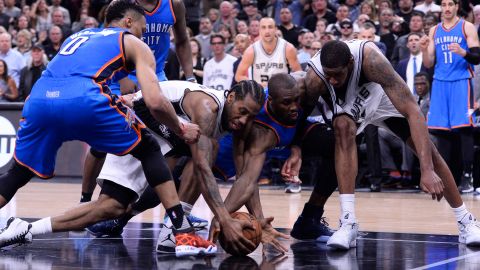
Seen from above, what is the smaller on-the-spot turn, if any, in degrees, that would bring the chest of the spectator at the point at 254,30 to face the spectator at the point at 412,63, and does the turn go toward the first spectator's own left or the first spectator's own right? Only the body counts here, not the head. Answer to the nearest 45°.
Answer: approximately 45° to the first spectator's own left

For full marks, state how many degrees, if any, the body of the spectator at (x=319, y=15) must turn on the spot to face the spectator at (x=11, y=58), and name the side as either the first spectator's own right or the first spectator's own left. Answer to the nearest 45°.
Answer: approximately 90° to the first spectator's own right

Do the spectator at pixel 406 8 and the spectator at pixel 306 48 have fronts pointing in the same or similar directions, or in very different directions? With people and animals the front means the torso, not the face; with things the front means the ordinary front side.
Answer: same or similar directions

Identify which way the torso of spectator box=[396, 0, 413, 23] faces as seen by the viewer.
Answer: toward the camera

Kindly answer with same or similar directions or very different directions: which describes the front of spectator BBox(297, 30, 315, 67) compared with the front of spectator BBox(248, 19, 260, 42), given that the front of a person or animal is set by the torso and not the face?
same or similar directions

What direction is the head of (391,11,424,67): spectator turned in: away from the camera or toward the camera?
toward the camera

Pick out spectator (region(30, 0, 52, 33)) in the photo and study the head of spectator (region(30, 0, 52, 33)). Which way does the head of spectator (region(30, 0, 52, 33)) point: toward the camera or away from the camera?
toward the camera

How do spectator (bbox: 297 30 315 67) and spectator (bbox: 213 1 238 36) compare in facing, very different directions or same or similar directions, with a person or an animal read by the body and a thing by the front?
same or similar directions

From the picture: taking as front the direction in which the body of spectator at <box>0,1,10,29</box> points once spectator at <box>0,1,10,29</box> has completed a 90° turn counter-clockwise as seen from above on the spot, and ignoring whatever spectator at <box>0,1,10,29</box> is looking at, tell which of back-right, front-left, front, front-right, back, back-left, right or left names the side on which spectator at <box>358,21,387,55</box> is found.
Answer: front-right

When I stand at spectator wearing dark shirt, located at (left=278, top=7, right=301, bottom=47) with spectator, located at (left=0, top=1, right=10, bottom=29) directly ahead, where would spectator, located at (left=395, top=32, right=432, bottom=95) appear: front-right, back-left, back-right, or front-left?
back-left

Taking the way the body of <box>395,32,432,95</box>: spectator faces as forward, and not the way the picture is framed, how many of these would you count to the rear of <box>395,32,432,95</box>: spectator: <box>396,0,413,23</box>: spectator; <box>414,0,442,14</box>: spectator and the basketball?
2

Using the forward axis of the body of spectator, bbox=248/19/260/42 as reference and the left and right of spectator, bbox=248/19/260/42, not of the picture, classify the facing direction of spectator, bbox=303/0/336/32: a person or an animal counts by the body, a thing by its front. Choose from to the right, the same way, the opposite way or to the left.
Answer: the same way

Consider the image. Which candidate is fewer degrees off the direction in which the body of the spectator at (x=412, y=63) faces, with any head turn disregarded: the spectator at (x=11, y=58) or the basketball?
the basketball

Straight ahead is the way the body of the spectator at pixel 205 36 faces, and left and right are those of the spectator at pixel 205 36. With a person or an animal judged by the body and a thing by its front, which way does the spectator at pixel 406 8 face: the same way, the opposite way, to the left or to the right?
the same way

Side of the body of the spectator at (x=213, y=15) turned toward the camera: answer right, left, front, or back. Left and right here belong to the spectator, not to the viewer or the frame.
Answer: front

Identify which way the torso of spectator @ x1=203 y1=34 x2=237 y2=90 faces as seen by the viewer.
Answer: toward the camera

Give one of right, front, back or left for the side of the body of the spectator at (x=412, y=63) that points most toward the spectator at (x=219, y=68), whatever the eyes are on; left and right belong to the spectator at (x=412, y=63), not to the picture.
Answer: right

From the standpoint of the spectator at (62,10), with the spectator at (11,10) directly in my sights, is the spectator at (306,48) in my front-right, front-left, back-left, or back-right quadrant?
back-left

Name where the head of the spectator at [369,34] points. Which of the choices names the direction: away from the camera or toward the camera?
toward the camera
